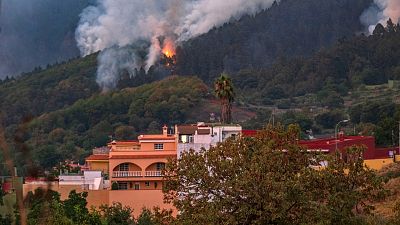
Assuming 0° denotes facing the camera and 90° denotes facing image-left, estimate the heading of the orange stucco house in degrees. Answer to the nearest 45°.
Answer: approximately 0°

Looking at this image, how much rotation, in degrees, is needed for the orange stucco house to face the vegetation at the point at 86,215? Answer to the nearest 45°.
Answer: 0° — it already faces it

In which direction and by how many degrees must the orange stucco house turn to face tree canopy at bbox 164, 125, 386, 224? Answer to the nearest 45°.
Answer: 0° — it already faces it

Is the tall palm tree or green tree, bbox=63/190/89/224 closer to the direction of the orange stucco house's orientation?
the green tree
